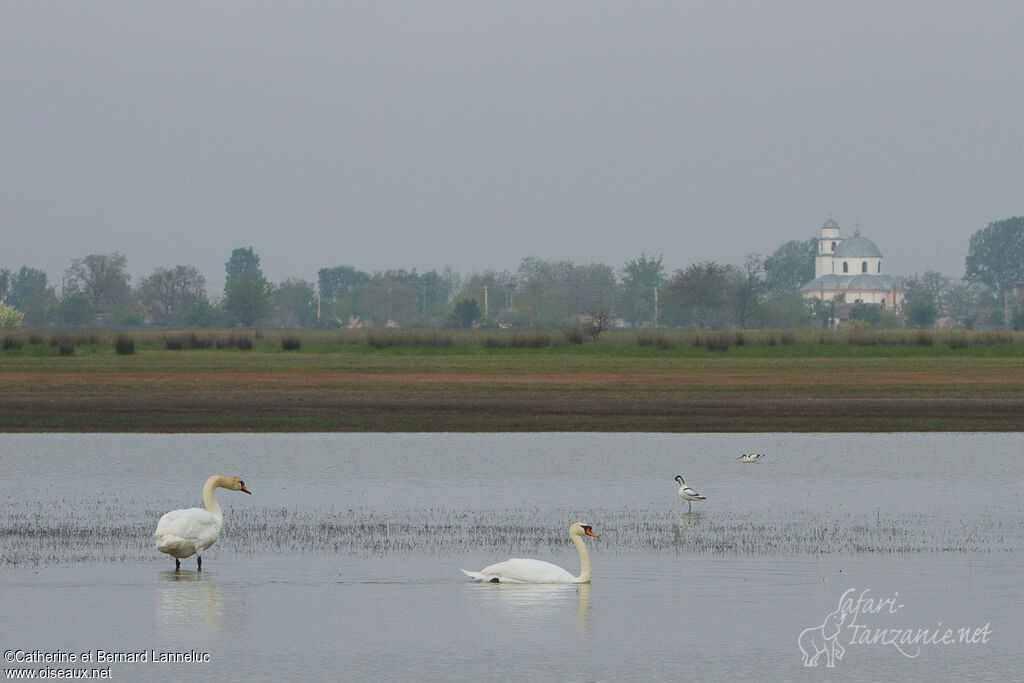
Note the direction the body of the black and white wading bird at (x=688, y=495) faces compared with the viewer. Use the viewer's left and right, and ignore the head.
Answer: facing to the left of the viewer
